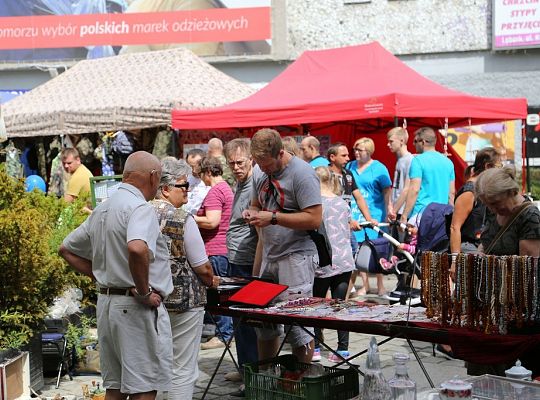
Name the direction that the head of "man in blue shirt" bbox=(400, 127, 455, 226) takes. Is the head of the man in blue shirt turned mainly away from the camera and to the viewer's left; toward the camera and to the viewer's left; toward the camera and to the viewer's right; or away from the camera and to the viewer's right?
away from the camera and to the viewer's left

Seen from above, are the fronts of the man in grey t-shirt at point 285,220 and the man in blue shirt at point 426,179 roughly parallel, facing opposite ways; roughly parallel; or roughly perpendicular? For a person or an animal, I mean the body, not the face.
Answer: roughly perpendicular

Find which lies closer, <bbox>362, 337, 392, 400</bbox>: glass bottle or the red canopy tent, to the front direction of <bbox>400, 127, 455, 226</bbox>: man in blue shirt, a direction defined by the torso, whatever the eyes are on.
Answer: the red canopy tent

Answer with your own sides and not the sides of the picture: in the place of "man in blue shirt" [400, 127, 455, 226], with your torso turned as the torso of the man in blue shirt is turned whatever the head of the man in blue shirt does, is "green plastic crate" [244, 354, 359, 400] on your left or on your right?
on your left

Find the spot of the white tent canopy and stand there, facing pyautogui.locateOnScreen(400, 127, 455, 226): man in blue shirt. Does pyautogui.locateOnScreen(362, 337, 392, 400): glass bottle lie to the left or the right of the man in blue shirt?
right
